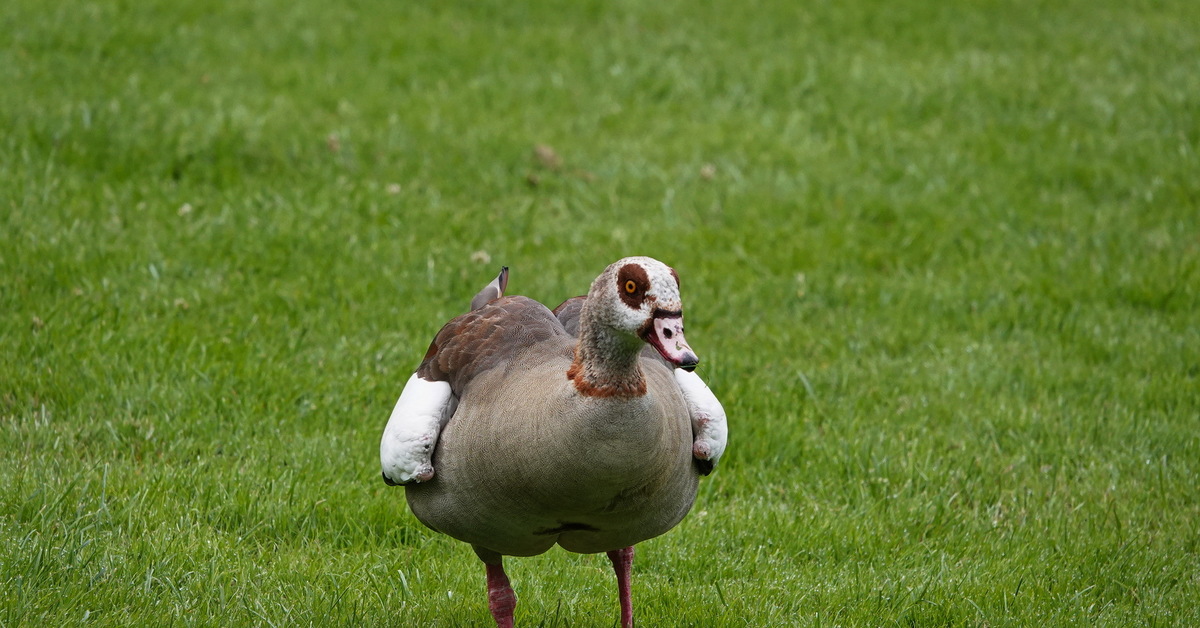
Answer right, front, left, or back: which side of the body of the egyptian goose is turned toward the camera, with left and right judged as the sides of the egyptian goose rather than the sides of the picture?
front
